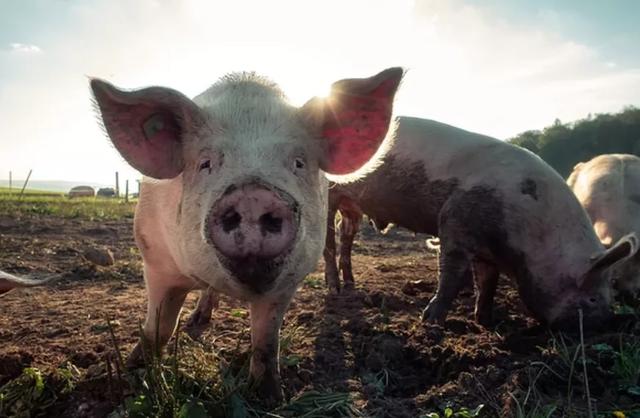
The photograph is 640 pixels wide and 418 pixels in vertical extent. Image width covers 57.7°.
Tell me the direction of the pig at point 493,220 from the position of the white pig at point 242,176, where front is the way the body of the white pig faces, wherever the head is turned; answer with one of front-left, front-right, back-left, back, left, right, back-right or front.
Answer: back-left

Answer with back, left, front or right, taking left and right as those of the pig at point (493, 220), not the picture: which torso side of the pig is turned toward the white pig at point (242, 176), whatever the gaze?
right

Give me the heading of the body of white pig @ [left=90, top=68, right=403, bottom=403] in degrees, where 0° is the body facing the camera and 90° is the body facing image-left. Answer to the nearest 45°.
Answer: approximately 0°

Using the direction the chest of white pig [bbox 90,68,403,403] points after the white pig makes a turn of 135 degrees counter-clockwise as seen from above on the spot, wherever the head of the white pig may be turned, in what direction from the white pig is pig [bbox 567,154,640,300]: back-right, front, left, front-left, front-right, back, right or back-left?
front

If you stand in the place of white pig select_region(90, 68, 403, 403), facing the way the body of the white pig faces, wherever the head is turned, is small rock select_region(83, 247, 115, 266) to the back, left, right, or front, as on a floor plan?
back

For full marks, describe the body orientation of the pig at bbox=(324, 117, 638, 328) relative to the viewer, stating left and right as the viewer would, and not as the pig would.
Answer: facing the viewer and to the right of the viewer

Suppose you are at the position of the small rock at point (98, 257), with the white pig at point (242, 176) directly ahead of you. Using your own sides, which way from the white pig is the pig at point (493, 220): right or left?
left

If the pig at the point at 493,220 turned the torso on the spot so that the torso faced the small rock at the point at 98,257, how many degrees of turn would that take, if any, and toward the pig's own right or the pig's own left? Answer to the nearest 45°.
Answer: approximately 135° to the pig's own right

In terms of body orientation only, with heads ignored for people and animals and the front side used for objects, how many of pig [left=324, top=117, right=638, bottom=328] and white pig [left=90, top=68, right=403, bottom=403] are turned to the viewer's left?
0
